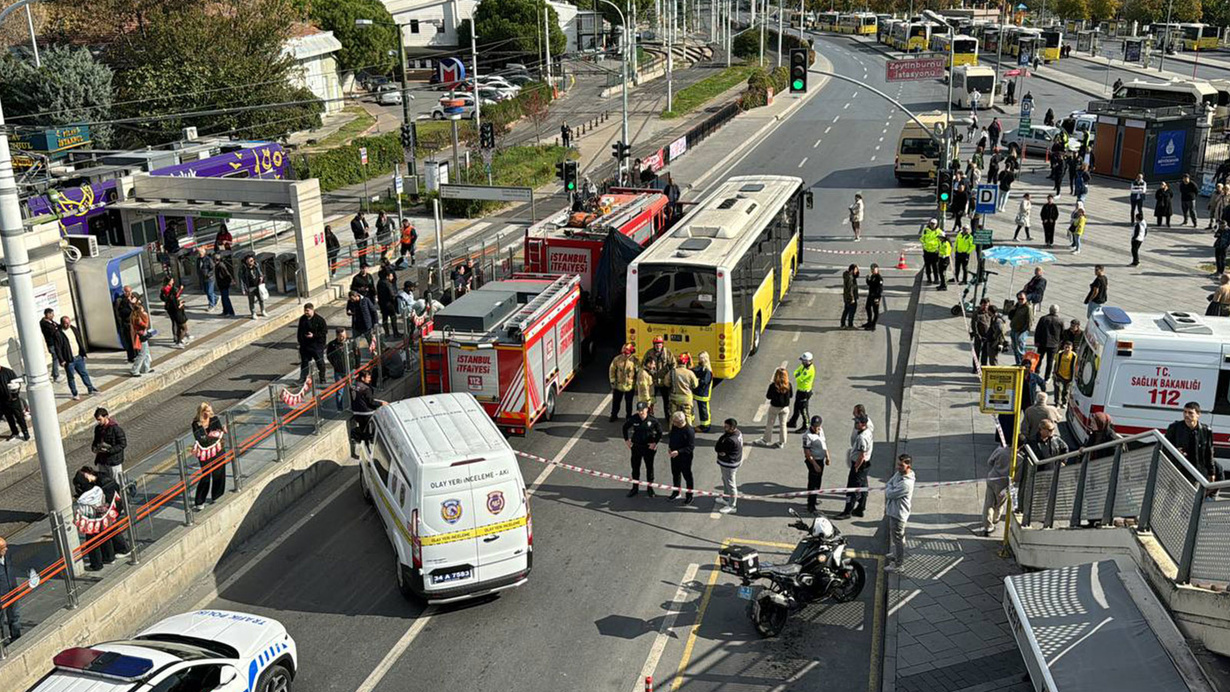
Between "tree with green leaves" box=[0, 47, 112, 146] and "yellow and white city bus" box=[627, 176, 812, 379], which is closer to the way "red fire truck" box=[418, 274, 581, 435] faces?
the yellow and white city bus

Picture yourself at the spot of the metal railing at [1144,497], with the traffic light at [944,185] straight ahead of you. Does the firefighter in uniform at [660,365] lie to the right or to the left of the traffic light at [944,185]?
left

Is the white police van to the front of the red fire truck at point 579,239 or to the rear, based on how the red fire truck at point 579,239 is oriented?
to the rear

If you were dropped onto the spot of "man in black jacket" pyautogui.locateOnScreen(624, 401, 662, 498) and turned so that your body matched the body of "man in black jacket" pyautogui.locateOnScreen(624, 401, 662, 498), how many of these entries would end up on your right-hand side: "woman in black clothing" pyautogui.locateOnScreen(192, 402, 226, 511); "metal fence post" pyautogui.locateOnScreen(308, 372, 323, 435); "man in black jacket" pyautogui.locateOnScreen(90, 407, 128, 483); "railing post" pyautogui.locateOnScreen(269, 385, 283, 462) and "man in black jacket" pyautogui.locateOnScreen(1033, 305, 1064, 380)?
4

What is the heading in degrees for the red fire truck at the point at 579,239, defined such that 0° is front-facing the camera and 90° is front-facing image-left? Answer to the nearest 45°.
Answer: approximately 225°

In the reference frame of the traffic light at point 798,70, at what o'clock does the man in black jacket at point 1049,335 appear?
The man in black jacket is roughly at 11 o'clock from the traffic light.

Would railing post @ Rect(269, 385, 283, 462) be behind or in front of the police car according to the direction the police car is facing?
in front

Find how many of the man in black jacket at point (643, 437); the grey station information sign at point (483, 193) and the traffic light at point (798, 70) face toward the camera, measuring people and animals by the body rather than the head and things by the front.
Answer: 3

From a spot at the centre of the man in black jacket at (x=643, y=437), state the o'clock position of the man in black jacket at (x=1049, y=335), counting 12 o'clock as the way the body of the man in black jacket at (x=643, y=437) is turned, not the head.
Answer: the man in black jacket at (x=1049, y=335) is roughly at 8 o'clock from the man in black jacket at (x=643, y=437).

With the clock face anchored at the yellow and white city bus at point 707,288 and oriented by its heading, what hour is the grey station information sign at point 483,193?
The grey station information sign is roughly at 9 o'clock from the yellow and white city bus.
